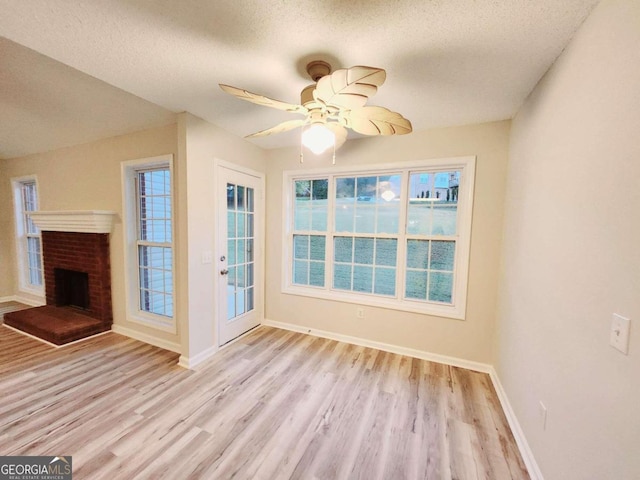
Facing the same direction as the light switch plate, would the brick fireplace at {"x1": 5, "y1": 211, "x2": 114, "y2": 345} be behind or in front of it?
in front

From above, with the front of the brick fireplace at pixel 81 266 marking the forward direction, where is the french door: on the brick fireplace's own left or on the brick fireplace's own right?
on the brick fireplace's own left

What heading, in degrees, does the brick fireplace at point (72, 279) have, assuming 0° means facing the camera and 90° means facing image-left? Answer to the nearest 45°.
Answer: approximately 45°

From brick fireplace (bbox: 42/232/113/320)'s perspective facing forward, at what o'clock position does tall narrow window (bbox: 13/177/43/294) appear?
The tall narrow window is roughly at 4 o'clock from the brick fireplace.

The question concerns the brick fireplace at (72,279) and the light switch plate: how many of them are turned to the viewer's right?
0

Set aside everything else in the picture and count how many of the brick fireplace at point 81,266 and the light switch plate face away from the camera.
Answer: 0

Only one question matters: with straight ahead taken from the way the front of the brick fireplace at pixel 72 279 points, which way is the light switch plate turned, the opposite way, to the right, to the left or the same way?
to the right

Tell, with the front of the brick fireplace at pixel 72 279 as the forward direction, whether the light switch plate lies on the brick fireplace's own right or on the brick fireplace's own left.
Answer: on the brick fireplace's own left

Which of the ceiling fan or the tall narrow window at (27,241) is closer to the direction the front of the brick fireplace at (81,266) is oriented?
the ceiling fan

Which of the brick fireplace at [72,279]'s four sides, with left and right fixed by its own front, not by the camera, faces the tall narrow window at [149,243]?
left

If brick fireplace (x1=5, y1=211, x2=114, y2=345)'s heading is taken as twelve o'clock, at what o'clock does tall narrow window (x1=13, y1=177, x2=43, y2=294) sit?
The tall narrow window is roughly at 4 o'clock from the brick fireplace.

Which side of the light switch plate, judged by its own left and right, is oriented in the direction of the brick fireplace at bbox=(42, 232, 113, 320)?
front

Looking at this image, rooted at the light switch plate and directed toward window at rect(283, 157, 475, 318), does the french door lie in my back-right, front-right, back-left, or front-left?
front-left
